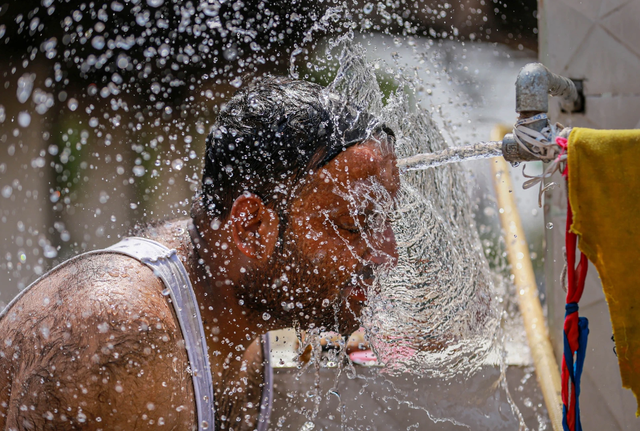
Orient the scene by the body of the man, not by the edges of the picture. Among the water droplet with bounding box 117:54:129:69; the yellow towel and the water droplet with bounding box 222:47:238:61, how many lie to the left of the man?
2

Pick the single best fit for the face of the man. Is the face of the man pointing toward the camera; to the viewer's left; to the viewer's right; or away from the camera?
to the viewer's right

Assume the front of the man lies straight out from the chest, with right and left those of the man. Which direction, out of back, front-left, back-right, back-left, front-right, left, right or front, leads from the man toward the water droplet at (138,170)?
left

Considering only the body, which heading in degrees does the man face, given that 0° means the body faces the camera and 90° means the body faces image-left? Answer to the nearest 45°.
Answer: approximately 270°
